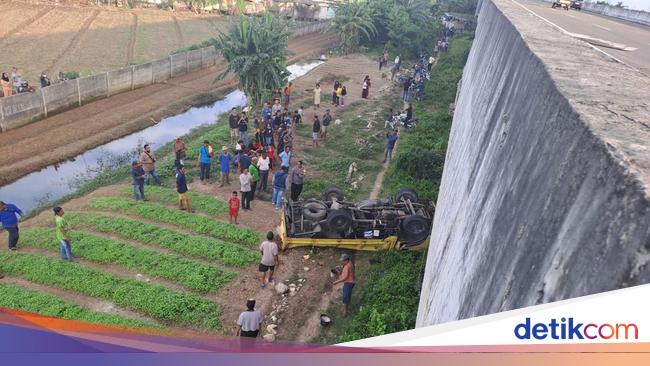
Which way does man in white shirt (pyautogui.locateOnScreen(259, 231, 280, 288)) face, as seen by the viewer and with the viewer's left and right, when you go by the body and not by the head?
facing away from the viewer

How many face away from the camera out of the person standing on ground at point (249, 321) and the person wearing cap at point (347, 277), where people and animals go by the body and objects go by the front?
1

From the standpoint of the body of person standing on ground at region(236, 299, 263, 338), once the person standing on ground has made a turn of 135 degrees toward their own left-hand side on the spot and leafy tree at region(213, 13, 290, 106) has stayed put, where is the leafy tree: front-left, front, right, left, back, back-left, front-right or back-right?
back-right

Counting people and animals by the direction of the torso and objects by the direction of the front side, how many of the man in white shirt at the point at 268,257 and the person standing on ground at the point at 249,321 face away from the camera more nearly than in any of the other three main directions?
2

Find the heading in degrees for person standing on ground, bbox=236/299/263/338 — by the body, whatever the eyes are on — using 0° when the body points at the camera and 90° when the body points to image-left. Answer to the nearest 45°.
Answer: approximately 180°

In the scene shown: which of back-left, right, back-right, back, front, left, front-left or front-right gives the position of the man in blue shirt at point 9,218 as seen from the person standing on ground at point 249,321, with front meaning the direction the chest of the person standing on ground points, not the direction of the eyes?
front-left

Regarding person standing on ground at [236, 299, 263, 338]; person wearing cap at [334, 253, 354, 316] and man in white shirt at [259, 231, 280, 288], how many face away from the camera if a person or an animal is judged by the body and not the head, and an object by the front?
2

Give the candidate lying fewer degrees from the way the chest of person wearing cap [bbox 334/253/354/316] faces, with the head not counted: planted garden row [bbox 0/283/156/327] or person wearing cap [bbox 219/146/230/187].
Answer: the planted garden row

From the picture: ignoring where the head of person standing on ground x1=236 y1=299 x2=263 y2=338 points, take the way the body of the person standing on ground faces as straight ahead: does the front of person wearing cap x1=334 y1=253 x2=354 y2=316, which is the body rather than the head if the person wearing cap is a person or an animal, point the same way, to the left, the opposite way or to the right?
to the left

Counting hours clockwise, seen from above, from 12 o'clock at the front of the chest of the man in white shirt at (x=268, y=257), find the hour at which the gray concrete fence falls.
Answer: The gray concrete fence is roughly at 11 o'clock from the man in white shirt.

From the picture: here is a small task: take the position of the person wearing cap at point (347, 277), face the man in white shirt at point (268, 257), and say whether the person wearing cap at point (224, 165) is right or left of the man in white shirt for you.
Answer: right

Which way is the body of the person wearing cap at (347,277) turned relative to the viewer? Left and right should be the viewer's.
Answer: facing to the left of the viewer

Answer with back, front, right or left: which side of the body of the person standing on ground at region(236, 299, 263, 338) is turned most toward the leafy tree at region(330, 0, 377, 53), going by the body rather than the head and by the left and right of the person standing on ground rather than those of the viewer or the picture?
front

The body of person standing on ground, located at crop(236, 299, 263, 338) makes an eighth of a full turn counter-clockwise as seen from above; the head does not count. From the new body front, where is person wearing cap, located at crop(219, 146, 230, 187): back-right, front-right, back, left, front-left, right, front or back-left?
front-right
